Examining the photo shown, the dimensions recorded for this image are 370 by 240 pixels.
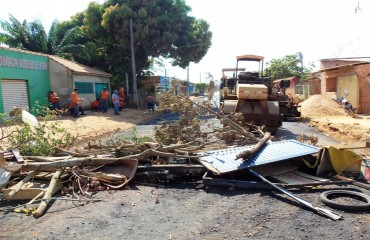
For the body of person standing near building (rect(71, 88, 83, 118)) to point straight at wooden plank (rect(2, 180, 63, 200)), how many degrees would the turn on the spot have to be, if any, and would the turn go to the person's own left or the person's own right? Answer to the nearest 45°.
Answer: approximately 90° to the person's own right

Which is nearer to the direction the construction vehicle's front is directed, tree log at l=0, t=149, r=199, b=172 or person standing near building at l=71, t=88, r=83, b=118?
the tree log

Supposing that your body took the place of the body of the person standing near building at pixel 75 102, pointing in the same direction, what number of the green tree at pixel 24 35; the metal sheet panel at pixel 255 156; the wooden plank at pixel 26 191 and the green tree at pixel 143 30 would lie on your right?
2

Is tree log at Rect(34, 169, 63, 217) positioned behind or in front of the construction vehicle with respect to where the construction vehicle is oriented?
in front

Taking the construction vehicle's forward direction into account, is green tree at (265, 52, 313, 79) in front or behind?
behind

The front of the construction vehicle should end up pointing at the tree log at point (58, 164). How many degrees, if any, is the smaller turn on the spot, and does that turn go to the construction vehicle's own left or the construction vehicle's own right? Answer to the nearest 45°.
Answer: approximately 45° to the construction vehicle's own right
